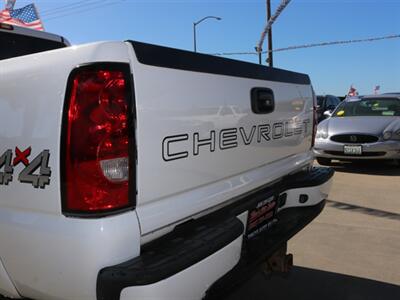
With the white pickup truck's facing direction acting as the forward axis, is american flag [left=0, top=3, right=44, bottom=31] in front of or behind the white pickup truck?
in front

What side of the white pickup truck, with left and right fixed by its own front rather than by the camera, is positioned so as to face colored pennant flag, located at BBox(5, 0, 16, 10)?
front

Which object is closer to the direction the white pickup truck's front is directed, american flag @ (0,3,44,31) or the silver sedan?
the american flag

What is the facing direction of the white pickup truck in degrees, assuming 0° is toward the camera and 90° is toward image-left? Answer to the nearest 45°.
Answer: approximately 135°

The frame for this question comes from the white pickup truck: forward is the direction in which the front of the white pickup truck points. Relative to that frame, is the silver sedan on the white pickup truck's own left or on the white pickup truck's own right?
on the white pickup truck's own right

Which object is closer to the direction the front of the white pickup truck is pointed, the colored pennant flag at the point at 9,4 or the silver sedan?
the colored pennant flag
